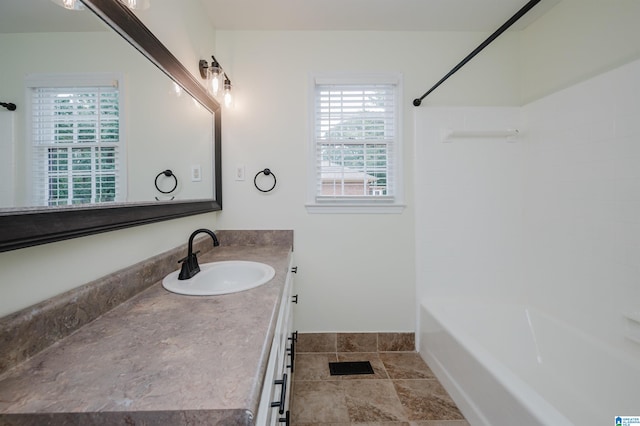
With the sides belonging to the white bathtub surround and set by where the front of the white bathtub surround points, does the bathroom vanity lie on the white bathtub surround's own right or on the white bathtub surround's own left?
on the white bathtub surround's own left

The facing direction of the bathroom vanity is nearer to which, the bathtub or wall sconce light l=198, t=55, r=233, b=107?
the bathtub

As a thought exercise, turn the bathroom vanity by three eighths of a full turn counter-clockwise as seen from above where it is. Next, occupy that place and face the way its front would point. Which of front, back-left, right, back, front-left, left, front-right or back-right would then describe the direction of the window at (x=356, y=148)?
right

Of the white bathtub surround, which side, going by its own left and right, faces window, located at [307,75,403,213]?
front

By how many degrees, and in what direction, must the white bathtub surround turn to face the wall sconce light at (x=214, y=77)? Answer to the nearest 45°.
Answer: approximately 45° to its left

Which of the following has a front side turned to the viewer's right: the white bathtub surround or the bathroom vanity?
the bathroom vanity

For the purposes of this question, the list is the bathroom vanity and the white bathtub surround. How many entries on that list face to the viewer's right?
1

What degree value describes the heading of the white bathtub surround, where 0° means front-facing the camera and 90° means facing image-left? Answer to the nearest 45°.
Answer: approximately 90°

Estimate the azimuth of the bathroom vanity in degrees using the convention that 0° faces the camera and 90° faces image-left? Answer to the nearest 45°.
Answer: approximately 270°

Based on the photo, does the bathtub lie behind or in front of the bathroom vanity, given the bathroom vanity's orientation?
in front

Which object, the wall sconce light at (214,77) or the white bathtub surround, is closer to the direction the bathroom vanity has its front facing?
the white bathtub surround

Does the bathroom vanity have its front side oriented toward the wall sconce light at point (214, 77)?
no
